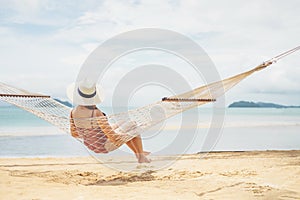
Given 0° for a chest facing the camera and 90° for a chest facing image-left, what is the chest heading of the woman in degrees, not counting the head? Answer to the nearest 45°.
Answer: approximately 225°

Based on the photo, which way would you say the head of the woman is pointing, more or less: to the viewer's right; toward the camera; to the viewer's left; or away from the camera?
away from the camera
